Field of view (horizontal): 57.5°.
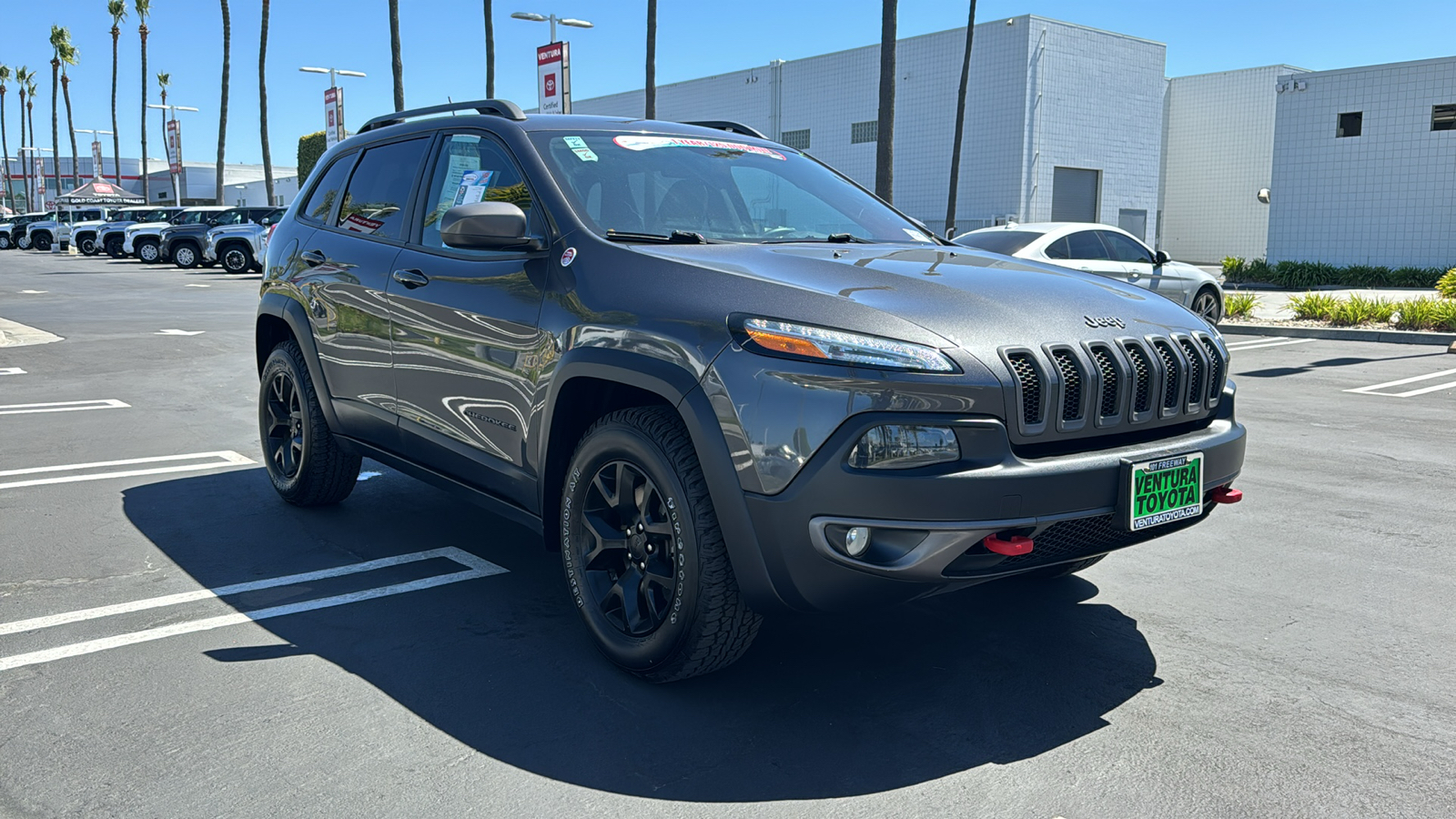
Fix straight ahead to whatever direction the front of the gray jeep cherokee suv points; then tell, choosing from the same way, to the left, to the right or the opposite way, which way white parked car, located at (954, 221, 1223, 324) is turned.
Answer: to the left

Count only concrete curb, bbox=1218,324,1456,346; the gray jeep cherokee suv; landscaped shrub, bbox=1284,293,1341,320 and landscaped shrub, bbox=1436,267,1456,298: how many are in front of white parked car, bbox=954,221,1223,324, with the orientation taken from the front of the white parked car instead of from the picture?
3

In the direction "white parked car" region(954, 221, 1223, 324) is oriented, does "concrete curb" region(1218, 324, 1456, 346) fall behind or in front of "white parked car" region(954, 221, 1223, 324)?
in front

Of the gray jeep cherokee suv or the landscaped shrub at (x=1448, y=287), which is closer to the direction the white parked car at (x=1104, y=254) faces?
the landscaped shrub

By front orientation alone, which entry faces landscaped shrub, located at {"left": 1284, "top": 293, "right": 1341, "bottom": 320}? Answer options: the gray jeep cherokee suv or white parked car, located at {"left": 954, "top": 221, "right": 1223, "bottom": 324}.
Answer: the white parked car

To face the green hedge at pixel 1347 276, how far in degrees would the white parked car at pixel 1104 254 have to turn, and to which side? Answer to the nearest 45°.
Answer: approximately 45° to its left

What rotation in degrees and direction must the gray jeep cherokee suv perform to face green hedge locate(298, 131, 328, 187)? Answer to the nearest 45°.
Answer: approximately 135° to its left

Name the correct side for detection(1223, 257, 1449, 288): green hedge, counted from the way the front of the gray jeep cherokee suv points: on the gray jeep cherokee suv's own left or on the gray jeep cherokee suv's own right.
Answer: on the gray jeep cherokee suv's own left

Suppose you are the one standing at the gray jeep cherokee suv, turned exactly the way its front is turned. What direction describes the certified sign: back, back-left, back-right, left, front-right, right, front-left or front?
back-left

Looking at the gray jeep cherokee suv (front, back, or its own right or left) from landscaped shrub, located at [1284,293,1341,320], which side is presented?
left

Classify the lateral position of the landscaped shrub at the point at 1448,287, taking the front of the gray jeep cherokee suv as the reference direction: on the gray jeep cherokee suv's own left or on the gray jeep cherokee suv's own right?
on the gray jeep cherokee suv's own left

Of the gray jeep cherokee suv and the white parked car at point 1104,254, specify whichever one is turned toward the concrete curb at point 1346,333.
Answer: the white parked car

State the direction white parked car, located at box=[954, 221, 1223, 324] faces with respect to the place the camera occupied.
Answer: facing away from the viewer and to the right of the viewer

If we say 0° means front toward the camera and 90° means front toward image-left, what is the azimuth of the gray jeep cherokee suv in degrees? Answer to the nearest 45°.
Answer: approximately 315°
